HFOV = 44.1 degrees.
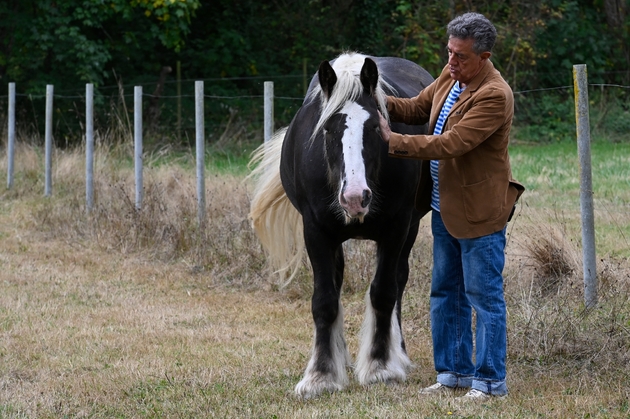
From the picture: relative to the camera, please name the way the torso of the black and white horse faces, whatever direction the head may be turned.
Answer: toward the camera

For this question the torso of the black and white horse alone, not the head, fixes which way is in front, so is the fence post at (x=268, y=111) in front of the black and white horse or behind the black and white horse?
behind

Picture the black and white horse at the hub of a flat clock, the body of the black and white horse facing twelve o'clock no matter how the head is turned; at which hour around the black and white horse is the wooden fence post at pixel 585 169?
The wooden fence post is roughly at 8 o'clock from the black and white horse.

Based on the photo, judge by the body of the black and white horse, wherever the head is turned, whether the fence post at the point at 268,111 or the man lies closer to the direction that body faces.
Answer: the man

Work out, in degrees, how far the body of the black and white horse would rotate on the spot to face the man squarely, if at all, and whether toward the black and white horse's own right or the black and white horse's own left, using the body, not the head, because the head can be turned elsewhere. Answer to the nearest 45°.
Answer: approximately 45° to the black and white horse's own left

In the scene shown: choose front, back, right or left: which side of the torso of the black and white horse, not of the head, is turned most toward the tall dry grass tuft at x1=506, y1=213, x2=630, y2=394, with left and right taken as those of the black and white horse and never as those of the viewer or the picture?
left

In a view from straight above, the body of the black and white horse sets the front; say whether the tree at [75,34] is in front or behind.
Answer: behind

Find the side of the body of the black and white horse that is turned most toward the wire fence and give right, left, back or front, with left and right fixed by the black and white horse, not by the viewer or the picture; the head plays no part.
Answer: back
